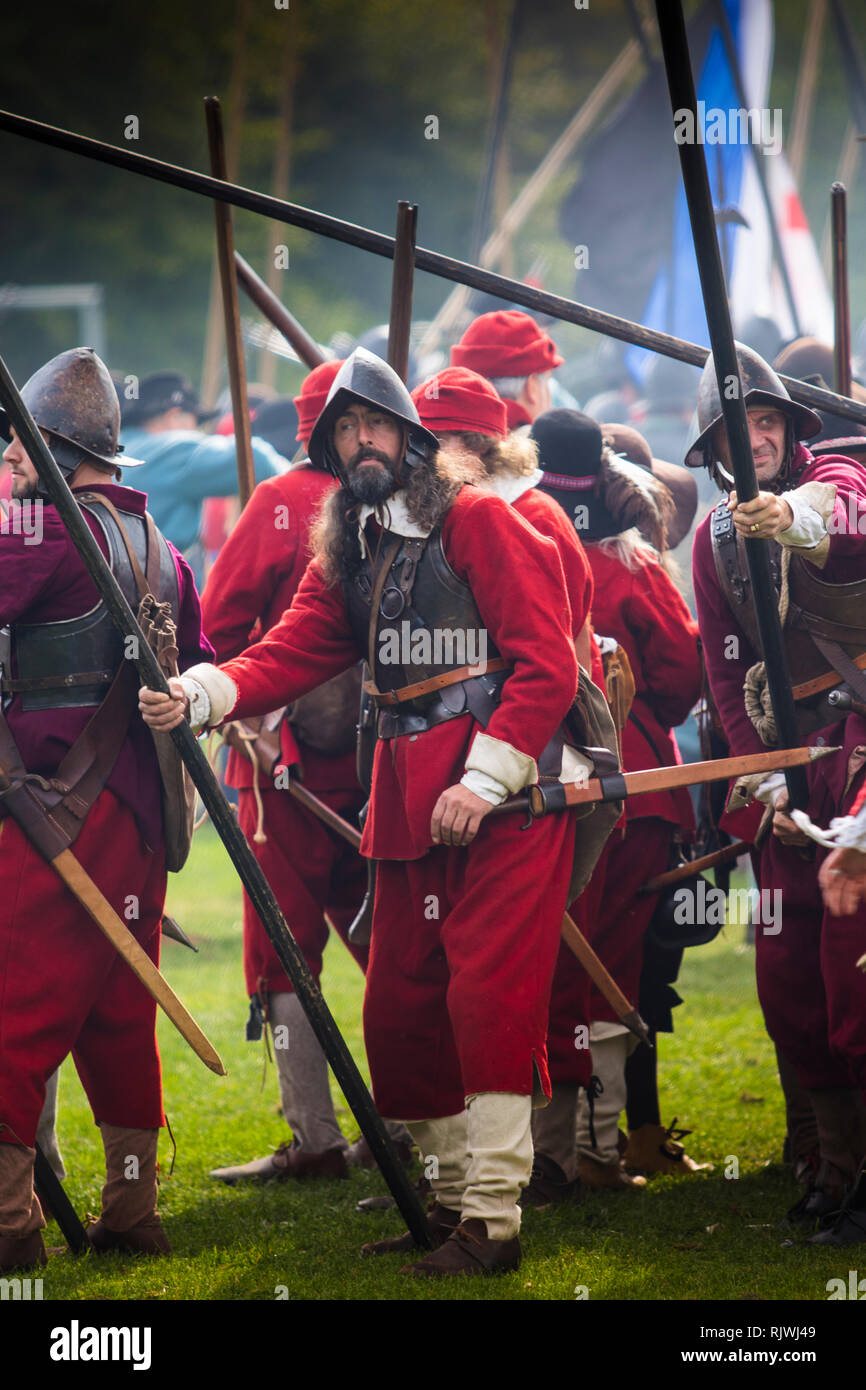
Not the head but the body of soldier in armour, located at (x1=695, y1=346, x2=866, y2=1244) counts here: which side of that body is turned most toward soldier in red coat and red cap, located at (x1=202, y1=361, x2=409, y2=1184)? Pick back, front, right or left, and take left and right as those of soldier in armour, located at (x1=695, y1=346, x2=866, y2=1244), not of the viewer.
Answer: right

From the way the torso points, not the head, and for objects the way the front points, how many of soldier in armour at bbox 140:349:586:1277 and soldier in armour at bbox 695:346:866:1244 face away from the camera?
0

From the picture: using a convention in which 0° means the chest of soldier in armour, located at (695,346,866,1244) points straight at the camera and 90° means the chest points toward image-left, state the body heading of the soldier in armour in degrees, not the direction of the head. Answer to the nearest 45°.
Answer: approximately 45°

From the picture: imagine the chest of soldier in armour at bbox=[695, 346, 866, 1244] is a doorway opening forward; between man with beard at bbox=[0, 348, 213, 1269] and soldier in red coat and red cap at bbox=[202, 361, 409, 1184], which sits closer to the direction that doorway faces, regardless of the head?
the man with beard

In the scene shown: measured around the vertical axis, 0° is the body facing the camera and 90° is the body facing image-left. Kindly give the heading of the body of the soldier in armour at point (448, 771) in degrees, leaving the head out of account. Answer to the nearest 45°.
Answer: approximately 45°

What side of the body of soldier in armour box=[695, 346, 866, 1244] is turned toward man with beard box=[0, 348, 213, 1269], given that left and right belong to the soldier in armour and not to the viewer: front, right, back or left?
right
